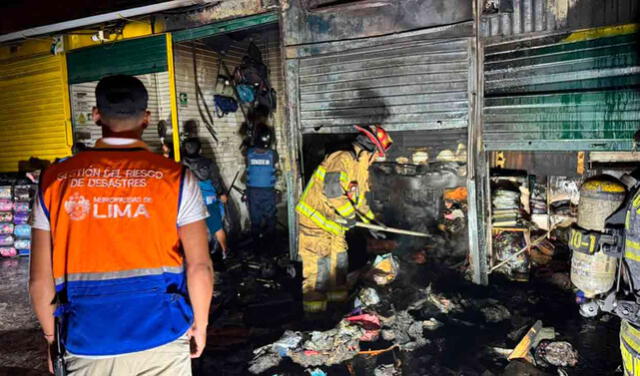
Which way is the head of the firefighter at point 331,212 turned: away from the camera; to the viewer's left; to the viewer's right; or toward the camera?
to the viewer's right

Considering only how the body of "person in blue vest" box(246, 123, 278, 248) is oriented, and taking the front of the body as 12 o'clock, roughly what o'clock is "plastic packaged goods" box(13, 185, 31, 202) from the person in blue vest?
The plastic packaged goods is roughly at 9 o'clock from the person in blue vest.

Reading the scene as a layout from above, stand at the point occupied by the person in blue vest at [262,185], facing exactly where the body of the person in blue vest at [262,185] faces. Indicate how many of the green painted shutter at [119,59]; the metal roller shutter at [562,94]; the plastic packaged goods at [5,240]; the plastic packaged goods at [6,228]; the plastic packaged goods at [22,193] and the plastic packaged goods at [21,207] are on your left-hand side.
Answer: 5

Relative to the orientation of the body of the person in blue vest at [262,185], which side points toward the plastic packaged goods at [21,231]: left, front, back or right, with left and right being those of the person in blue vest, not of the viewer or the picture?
left

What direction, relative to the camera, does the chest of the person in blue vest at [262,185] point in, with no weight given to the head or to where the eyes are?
away from the camera

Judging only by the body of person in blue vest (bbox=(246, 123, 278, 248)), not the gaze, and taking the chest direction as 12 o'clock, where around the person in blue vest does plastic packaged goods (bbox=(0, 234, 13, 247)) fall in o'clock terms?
The plastic packaged goods is roughly at 9 o'clock from the person in blue vest.

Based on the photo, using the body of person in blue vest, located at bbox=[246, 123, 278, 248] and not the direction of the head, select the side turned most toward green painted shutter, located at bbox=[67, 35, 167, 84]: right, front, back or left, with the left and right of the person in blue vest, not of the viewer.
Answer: left
